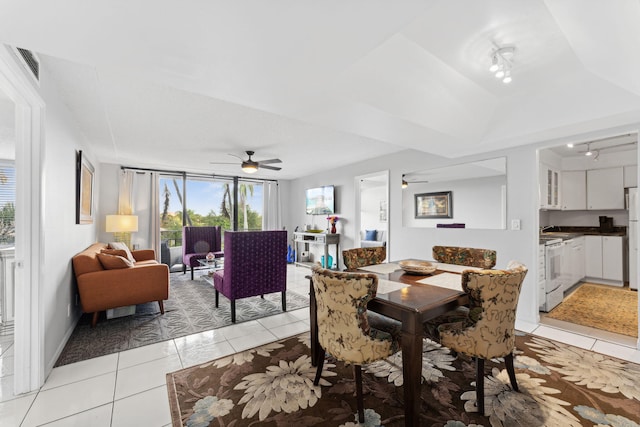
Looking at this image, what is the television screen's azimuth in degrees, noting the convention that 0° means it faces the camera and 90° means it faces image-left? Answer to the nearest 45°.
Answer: approximately 45°

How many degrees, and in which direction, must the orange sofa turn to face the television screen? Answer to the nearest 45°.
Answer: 0° — it already faces it

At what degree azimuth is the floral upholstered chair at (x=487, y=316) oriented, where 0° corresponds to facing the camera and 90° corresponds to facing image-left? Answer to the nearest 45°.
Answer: approximately 135°

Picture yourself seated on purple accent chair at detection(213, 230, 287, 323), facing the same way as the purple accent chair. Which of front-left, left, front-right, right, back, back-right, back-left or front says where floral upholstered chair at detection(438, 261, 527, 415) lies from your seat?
back

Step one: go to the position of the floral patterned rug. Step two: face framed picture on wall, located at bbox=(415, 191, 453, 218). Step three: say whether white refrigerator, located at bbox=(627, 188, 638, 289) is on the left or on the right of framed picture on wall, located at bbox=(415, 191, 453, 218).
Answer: right

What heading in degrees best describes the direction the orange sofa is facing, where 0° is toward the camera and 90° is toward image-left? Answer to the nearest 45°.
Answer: approximately 270°

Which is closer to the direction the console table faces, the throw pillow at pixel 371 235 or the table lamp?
the table lamp

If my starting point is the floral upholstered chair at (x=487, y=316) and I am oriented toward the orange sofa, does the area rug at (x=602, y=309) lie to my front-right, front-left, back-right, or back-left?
back-right

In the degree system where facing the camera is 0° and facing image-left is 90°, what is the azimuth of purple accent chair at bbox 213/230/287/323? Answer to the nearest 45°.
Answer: approximately 135°

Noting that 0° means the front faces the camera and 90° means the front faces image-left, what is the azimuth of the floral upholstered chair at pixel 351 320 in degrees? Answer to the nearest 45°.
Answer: approximately 225°

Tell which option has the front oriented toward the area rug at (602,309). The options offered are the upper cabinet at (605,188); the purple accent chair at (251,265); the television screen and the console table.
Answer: the upper cabinet
